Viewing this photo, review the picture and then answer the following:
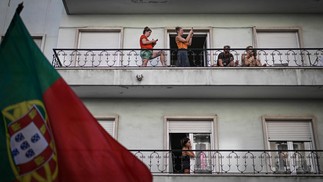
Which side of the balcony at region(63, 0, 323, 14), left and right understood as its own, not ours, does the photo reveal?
front

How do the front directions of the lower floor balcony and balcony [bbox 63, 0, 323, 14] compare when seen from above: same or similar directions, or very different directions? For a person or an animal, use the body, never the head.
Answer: same or similar directions

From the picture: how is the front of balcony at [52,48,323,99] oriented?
toward the camera

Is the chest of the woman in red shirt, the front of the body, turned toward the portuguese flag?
no

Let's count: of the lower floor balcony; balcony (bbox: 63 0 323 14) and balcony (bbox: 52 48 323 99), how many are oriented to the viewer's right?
0
